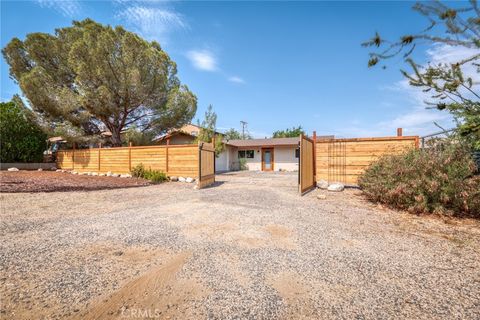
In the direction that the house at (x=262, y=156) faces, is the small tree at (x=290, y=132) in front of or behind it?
behind

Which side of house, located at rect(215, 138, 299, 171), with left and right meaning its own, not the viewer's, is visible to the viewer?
front

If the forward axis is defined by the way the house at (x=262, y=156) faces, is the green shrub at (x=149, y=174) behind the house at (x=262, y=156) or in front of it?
in front

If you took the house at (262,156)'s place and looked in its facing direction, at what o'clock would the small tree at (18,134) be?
The small tree is roughly at 2 o'clock from the house.

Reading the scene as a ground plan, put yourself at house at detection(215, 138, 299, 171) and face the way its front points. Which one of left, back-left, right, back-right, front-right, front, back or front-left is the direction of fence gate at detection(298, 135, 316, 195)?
front

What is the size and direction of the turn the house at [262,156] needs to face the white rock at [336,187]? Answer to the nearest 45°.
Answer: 0° — it already faces it

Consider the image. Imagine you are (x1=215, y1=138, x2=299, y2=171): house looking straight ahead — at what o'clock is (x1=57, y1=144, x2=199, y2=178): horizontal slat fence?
The horizontal slat fence is roughly at 1 o'clock from the house.

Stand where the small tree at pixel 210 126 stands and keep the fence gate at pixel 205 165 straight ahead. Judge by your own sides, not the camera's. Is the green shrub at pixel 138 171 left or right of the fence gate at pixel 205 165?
right
